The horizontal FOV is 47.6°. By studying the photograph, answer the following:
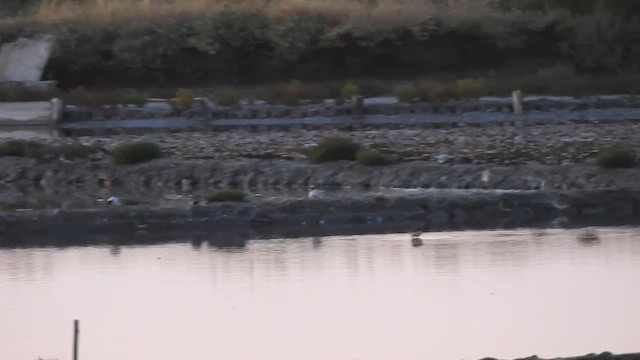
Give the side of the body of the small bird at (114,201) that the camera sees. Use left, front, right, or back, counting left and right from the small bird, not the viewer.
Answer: left

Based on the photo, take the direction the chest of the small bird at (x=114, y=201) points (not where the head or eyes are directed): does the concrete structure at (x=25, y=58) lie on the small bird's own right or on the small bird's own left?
on the small bird's own right
